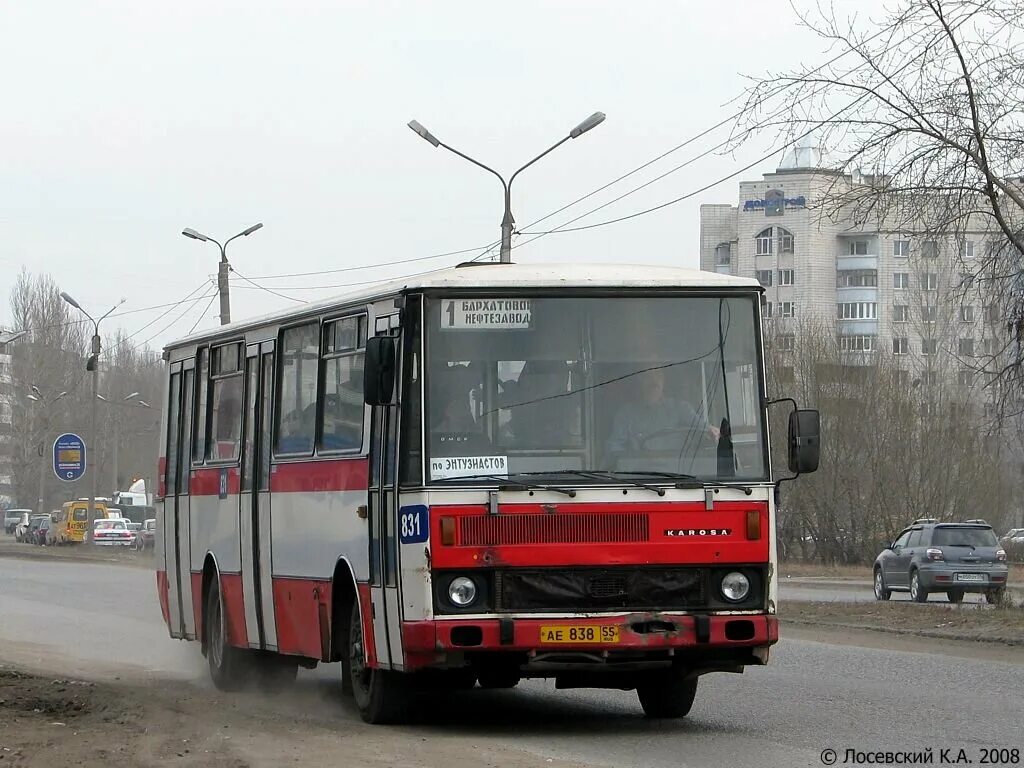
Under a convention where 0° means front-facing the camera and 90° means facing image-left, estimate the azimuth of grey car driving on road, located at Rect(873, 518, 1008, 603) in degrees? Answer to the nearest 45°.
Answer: approximately 135°

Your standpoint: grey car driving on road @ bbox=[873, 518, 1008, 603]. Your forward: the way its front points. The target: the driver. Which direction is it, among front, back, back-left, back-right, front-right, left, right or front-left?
back-left

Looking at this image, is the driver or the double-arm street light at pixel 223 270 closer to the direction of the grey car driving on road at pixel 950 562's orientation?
the double-arm street light

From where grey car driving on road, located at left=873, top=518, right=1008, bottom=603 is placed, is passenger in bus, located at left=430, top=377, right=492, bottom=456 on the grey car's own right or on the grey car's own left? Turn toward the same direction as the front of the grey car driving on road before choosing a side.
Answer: on the grey car's own left
